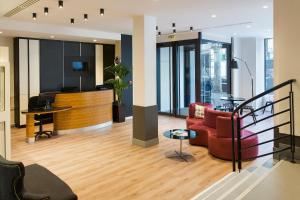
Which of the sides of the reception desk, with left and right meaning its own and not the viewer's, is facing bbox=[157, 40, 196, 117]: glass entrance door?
left

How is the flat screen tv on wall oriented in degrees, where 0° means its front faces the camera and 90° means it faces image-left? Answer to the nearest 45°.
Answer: approximately 0°

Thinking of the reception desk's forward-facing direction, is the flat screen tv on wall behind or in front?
behind

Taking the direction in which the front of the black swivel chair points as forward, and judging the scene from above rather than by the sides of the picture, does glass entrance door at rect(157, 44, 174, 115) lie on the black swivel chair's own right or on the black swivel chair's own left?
on the black swivel chair's own left

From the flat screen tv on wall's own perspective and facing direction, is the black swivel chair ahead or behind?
ahead

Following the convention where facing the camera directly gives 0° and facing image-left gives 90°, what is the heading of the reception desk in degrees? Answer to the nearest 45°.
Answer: approximately 315°

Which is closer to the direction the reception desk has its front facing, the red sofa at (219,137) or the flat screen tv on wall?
the red sofa

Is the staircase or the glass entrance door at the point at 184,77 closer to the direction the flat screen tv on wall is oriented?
the staircase

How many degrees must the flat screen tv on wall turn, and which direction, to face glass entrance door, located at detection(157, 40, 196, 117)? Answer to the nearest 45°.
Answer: approximately 90° to its left
